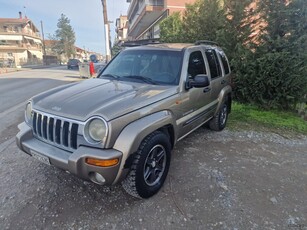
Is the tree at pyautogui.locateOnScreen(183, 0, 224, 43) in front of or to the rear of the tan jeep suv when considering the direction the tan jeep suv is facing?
to the rear

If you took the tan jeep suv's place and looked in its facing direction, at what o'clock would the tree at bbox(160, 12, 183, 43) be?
The tree is roughly at 5 o'clock from the tan jeep suv.

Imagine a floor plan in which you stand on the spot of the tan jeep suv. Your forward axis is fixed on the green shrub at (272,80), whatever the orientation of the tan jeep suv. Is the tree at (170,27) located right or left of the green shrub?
left

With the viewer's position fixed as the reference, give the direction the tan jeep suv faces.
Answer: facing the viewer and to the left of the viewer

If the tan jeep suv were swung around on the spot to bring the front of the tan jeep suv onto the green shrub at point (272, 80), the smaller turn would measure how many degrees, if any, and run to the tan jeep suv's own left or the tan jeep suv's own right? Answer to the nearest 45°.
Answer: approximately 180°

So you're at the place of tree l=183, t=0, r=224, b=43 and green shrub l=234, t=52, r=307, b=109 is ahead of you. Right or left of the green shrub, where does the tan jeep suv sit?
right
